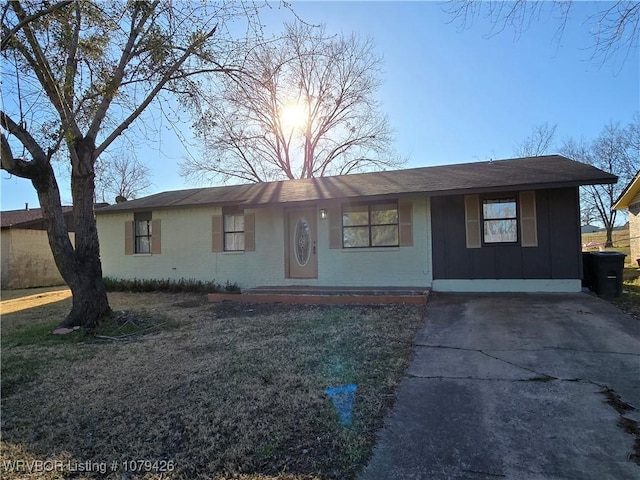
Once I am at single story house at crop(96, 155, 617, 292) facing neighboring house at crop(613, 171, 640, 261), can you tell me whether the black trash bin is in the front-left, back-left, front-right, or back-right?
front-right

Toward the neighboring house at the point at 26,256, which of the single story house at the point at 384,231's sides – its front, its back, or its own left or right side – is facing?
right

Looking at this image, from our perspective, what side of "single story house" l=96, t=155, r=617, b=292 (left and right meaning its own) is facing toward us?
front

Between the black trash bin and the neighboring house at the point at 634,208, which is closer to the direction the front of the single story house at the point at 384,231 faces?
the black trash bin

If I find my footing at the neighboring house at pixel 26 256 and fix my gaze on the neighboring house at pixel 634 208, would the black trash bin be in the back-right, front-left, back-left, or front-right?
front-right

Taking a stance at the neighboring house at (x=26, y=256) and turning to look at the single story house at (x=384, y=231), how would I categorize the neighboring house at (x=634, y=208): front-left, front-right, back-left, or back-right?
front-left

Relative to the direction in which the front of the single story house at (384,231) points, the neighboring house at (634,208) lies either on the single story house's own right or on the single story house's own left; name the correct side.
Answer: on the single story house's own left

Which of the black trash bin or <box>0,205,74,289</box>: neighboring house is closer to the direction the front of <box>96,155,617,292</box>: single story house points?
the black trash bin

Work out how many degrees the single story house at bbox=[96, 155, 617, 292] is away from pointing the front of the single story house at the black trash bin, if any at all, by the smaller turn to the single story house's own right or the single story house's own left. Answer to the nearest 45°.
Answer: approximately 90° to the single story house's own left
